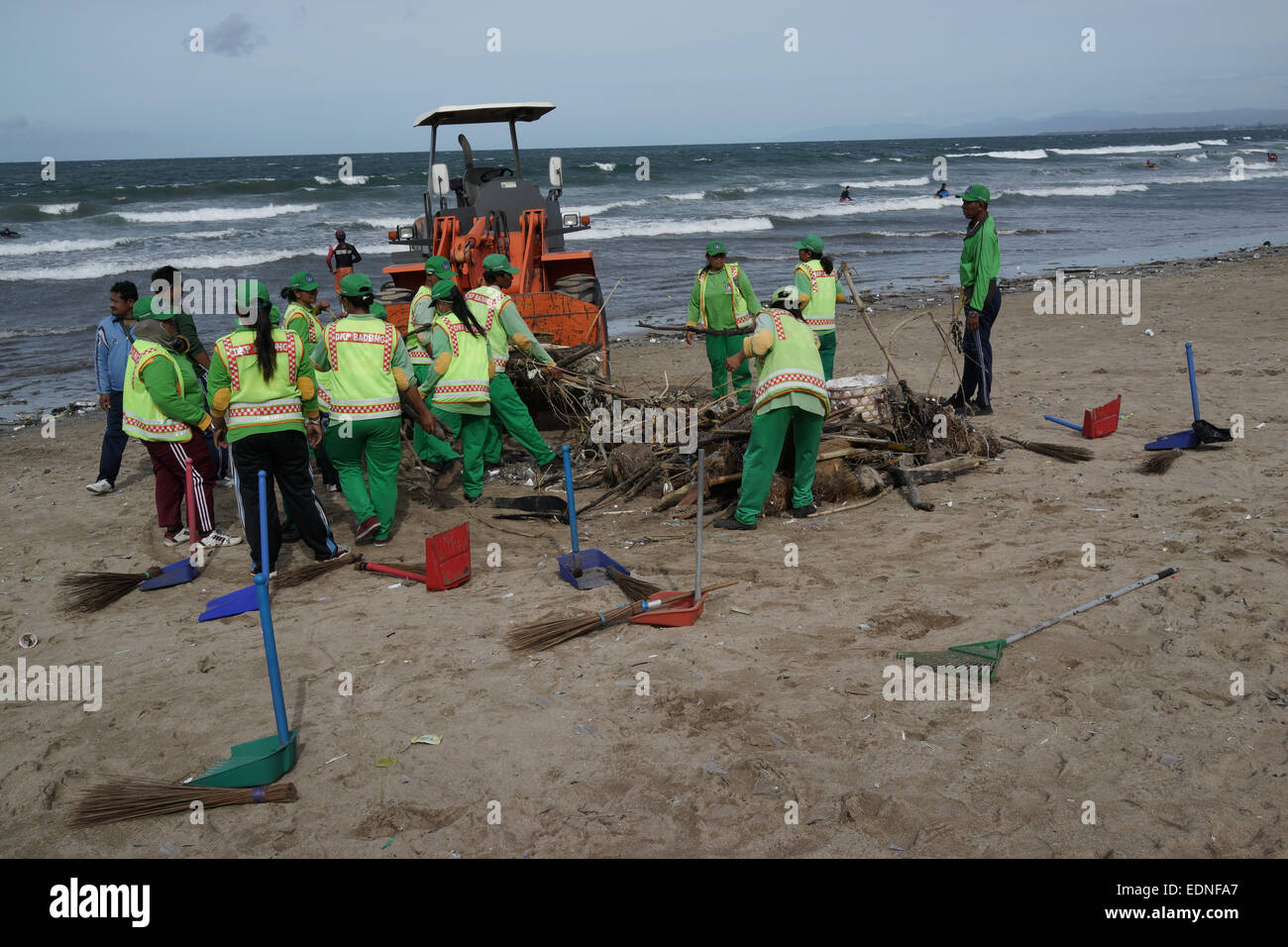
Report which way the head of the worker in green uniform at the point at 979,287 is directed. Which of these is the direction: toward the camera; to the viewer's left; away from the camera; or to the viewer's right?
to the viewer's left

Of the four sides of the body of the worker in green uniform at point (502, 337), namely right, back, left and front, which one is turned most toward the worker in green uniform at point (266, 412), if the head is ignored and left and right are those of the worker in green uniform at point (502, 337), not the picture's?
back

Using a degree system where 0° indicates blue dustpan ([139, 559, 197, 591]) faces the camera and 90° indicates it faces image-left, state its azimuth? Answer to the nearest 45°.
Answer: approximately 90°

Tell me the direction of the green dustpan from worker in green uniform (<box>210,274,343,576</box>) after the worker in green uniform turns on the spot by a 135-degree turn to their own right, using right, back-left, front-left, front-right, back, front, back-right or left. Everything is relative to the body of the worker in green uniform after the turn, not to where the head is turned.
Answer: front-right

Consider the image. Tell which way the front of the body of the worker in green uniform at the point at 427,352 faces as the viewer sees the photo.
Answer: to the viewer's right

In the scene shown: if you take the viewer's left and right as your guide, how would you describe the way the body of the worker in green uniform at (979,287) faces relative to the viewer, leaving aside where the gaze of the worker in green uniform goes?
facing to the left of the viewer

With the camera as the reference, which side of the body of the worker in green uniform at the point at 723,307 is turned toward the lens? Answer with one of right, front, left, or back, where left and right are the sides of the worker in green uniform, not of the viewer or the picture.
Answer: front

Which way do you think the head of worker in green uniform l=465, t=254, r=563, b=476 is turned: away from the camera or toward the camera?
away from the camera

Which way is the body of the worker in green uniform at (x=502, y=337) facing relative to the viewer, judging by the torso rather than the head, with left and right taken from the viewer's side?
facing away from the viewer and to the right of the viewer

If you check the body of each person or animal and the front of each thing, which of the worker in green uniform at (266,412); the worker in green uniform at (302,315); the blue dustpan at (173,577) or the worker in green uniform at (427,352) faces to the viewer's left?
the blue dustpan
